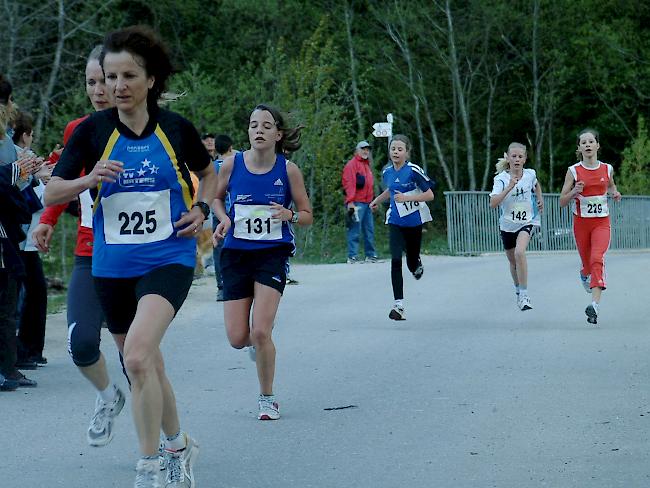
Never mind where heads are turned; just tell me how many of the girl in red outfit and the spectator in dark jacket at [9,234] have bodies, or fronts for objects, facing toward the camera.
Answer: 1

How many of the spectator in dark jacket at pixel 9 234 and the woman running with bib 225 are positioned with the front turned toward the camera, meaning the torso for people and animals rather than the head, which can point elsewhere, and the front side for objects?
1

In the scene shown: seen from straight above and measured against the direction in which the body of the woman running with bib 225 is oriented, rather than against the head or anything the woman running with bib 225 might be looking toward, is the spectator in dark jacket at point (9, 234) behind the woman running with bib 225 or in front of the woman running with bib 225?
behind

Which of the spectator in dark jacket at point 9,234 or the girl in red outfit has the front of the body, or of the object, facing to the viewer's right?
the spectator in dark jacket

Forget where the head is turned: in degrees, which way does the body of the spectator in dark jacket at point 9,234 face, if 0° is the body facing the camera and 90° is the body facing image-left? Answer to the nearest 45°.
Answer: approximately 270°
